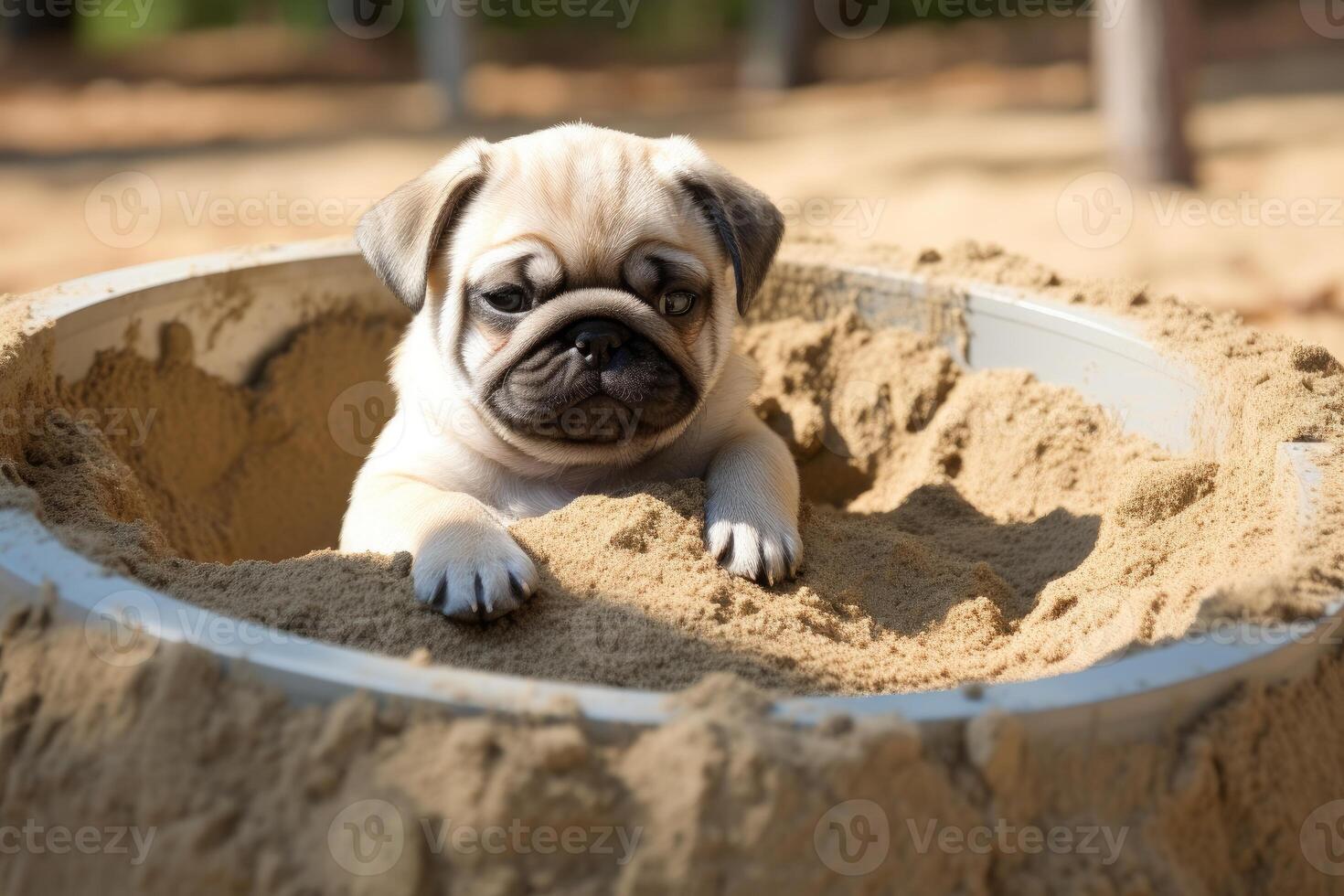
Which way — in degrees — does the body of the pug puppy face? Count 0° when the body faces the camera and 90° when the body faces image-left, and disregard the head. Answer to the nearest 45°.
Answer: approximately 0°

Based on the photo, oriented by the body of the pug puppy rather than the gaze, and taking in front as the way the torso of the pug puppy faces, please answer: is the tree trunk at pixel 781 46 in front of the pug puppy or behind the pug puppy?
behind

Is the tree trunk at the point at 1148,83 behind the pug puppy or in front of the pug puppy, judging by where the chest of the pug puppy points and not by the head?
behind
